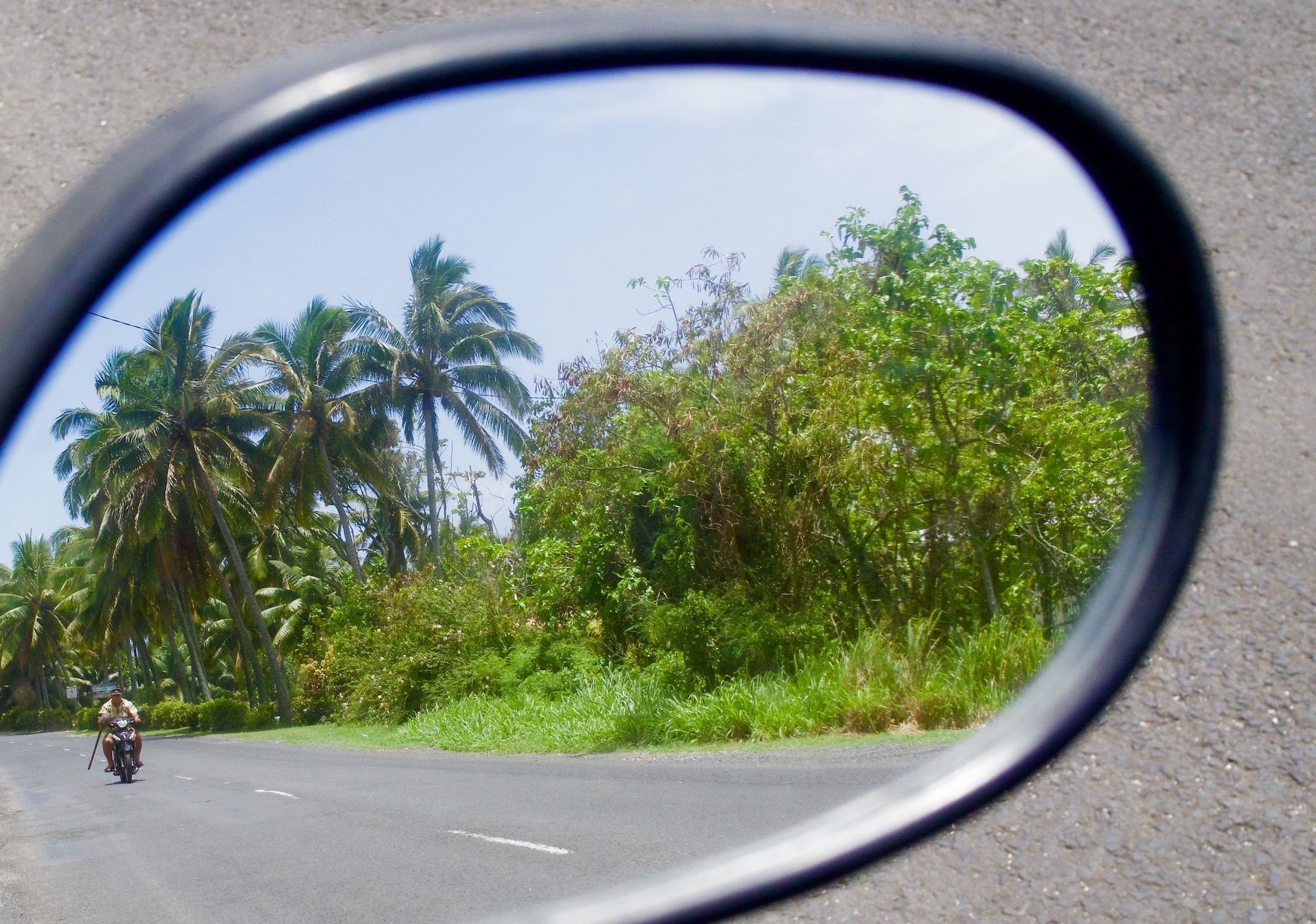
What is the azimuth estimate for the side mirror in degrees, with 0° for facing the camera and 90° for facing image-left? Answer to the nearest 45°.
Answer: approximately 0°
